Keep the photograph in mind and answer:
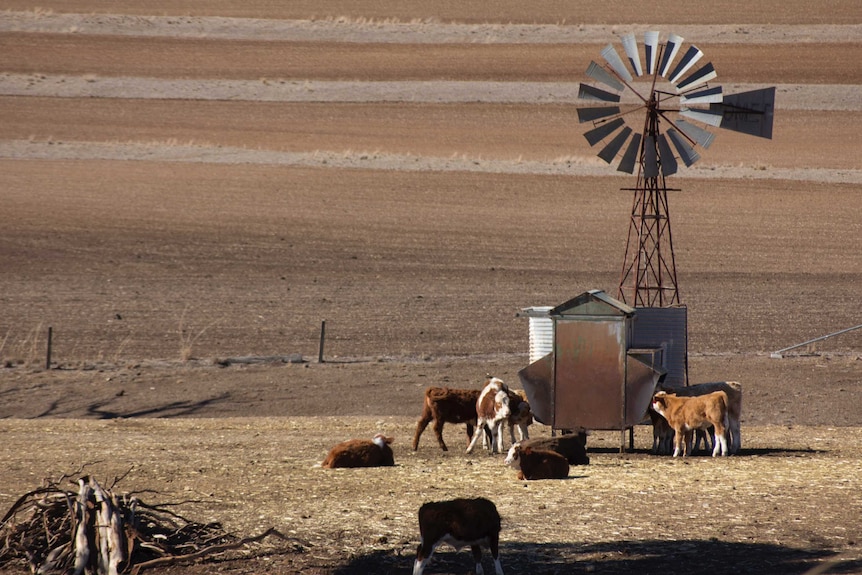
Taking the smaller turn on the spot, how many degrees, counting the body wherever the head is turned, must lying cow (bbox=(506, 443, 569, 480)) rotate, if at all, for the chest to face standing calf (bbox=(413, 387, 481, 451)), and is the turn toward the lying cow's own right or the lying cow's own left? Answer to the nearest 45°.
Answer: approximately 45° to the lying cow's own right

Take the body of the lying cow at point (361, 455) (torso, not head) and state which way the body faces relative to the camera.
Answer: to the viewer's right

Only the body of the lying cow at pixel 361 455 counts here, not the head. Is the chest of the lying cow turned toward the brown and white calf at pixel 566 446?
yes

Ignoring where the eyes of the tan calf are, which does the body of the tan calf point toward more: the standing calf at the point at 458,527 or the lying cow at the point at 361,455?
the lying cow

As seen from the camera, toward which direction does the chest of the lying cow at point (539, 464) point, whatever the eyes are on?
to the viewer's left

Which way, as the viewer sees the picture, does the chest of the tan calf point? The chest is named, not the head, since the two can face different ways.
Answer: to the viewer's left
